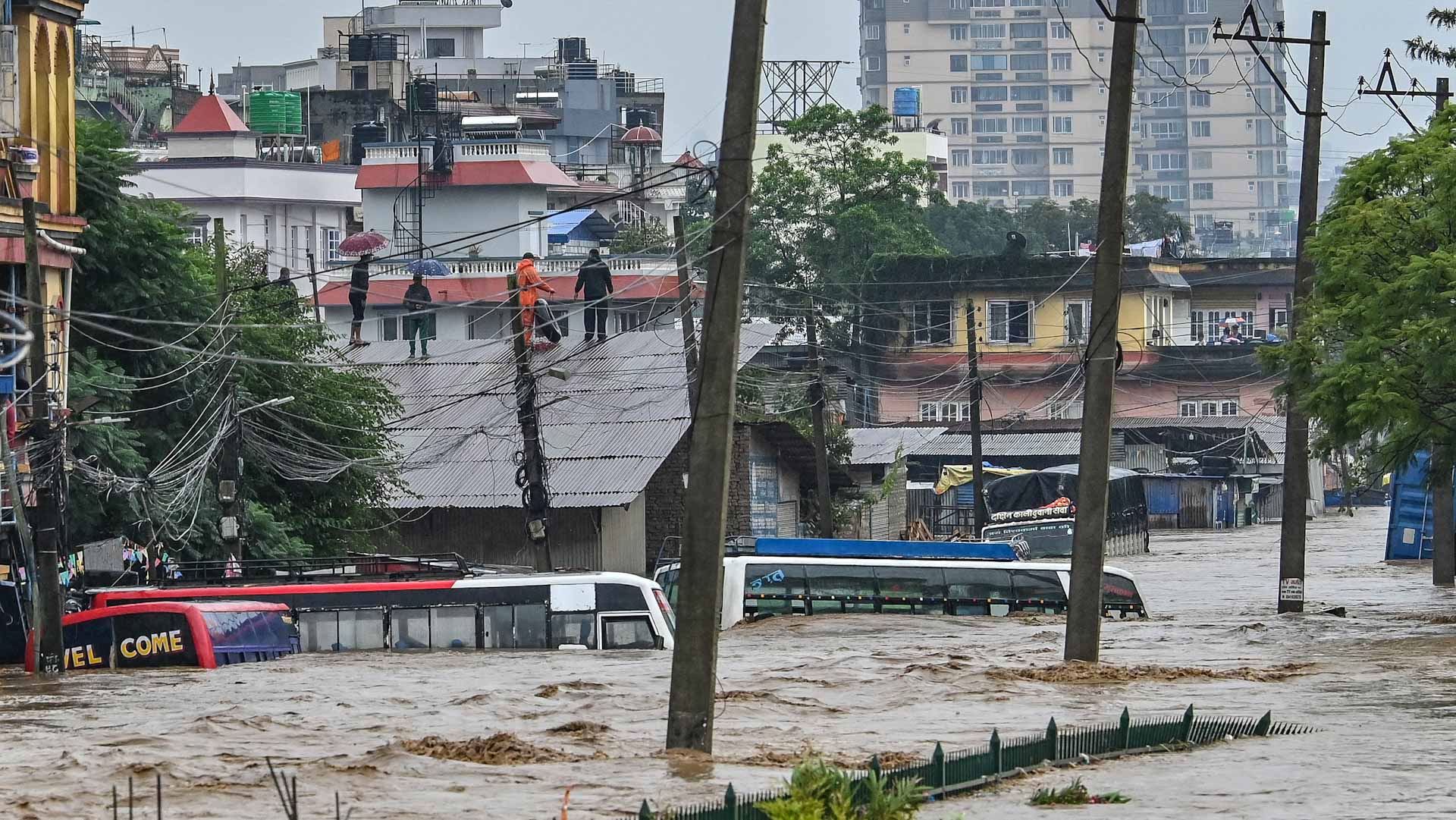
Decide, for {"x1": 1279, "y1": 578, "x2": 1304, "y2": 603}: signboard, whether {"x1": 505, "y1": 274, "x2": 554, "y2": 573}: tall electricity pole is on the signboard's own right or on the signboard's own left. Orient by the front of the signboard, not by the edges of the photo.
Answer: on the signboard's own right

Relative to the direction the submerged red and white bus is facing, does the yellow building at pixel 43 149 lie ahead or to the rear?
to the rear

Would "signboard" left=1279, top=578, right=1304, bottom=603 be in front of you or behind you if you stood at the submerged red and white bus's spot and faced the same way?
in front

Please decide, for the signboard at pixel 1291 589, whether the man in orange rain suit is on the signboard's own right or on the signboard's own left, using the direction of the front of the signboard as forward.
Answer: on the signboard's own right

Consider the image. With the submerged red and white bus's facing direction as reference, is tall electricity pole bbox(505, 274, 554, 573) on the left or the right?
on its left

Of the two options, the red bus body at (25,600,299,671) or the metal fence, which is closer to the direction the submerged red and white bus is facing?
the metal fence

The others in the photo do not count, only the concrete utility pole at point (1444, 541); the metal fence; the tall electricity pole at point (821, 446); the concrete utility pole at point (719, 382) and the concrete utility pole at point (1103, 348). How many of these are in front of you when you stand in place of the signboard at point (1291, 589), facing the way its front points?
3

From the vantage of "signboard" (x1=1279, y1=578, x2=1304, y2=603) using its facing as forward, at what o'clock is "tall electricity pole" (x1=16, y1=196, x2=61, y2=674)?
The tall electricity pole is roughly at 2 o'clock from the signboard.

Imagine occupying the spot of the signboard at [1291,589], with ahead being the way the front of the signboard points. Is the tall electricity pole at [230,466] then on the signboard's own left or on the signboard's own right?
on the signboard's own right

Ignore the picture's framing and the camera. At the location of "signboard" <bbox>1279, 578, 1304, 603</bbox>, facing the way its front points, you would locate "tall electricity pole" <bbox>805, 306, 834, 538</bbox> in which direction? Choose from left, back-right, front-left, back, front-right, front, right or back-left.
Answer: back-right

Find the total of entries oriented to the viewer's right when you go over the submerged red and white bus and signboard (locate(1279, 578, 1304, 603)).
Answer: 1

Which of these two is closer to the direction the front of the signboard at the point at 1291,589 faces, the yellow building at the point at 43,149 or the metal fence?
the metal fence

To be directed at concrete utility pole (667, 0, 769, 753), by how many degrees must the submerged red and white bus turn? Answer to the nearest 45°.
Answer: approximately 90° to its right

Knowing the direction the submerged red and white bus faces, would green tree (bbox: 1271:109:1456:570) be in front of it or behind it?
in front

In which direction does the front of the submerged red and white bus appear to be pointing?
to the viewer's right

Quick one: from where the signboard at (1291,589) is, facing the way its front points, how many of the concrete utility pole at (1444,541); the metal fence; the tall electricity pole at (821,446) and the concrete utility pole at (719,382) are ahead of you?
2

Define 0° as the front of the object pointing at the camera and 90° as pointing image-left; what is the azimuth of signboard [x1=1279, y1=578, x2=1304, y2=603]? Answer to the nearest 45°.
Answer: approximately 0°

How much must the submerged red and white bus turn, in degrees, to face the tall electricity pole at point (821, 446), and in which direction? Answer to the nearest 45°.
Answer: approximately 45° to its left
